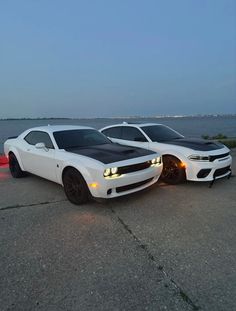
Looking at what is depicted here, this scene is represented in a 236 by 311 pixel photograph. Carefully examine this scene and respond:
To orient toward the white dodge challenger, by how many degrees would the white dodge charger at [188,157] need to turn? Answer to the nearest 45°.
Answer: approximately 90° to its right

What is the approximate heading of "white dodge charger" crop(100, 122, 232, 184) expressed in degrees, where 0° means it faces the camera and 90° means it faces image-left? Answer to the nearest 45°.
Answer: approximately 315°

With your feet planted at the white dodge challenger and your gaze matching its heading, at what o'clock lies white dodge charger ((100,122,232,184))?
The white dodge charger is roughly at 10 o'clock from the white dodge challenger.

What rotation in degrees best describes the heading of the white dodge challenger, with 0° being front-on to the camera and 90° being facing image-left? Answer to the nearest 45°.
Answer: approximately 315°
